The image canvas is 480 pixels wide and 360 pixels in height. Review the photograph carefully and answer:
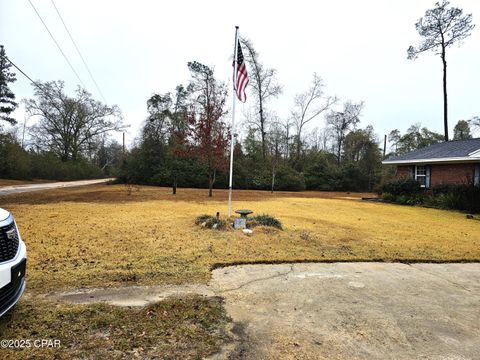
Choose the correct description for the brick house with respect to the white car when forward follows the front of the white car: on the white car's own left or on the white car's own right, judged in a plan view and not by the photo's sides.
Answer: on the white car's own left

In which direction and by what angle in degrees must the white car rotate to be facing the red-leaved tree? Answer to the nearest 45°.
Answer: approximately 90° to its left

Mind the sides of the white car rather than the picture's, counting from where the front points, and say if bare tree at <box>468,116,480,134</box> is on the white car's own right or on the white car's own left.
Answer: on the white car's own left

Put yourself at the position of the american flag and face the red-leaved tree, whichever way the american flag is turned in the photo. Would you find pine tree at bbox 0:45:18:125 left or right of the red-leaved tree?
left

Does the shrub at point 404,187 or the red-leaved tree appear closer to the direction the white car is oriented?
the shrub

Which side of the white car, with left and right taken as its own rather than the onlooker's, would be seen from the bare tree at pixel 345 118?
left

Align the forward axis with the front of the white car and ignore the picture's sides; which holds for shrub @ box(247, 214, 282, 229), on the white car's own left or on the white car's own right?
on the white car's own left

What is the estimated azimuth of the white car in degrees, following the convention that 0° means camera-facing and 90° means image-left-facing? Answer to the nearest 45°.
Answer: approximately 315°
